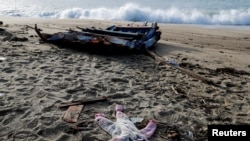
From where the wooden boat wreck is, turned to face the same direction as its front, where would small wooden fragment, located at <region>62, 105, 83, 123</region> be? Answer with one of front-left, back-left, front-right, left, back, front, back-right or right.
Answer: left

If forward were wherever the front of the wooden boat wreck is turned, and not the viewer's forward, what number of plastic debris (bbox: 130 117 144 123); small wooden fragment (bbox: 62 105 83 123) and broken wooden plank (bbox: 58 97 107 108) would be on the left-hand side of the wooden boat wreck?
3

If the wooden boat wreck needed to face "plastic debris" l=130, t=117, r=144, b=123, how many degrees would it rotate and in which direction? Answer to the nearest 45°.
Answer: approximately 90° to its left

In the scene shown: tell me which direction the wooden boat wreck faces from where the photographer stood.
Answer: facing to the left of the viewer

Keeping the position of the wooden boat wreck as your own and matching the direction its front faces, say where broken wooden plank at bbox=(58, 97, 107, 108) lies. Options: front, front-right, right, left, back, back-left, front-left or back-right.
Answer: left
